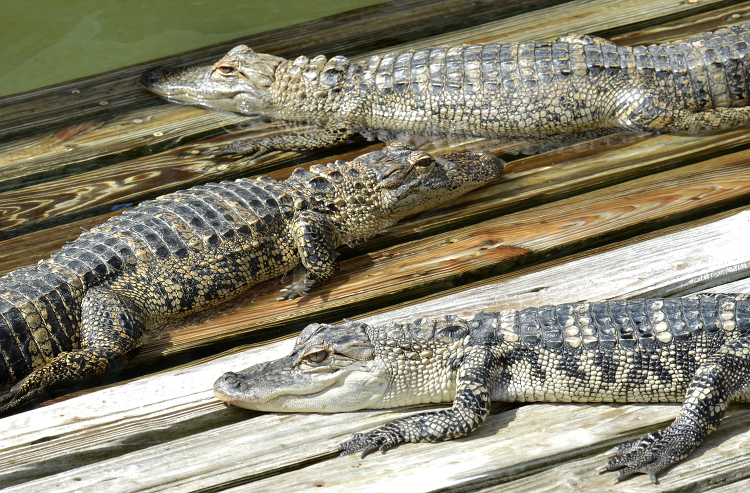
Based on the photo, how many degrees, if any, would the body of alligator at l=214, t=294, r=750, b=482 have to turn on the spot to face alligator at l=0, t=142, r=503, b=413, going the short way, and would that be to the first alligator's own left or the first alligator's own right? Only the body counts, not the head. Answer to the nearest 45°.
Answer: approximately 45° to the first alligator's own right

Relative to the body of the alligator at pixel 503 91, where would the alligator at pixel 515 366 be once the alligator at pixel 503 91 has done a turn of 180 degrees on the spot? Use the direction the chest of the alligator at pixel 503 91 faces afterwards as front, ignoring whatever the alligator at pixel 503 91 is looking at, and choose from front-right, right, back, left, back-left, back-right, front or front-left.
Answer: right

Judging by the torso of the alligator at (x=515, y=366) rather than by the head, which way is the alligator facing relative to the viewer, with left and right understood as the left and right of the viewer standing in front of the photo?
facing to the left of the viewer

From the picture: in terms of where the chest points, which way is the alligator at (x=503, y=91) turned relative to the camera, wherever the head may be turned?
to the viewer's left
